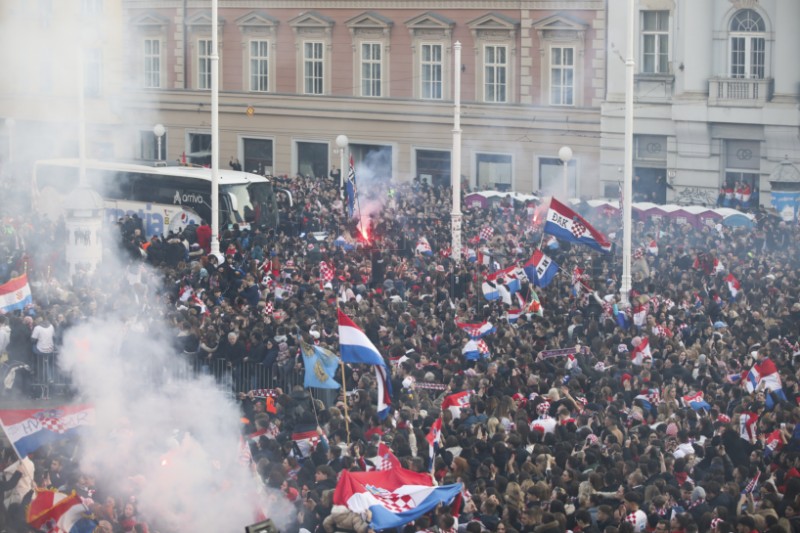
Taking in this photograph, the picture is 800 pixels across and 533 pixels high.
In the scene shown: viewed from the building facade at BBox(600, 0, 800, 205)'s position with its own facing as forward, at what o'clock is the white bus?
The white bus is roughly at 2 o'clock from the building facade.

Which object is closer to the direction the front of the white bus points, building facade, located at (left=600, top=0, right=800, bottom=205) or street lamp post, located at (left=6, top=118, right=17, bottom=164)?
the building facade

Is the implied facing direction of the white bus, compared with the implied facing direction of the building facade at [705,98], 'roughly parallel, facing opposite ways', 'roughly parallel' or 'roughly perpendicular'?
roughly perpendicular

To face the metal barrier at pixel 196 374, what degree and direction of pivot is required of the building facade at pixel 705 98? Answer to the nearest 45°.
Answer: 0° — it already faces it

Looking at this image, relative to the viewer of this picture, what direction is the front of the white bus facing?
facing the viewer and to the right of the viewer

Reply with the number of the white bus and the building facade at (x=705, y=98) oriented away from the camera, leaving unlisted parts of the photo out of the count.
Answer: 0

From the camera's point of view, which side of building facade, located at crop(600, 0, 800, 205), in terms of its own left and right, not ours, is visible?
front

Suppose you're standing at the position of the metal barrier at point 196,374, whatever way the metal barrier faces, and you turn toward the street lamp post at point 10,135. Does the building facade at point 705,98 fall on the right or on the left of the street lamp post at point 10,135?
right

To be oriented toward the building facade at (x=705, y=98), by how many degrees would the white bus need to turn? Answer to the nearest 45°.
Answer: approximately 45° to its left

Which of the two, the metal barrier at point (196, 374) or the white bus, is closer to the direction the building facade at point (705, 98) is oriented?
the metal barrier

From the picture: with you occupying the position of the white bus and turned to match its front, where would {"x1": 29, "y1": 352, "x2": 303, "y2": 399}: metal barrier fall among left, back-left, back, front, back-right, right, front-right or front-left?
front-right
